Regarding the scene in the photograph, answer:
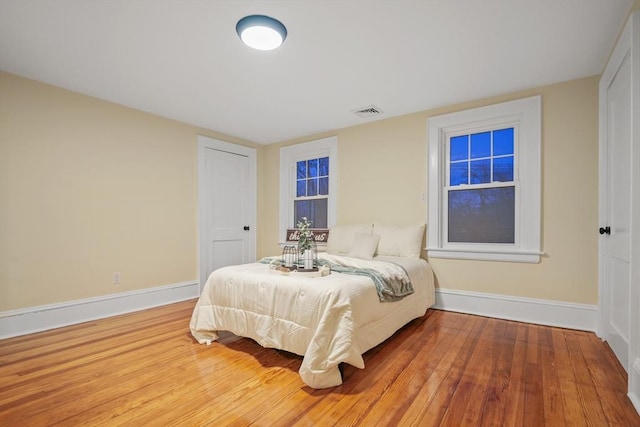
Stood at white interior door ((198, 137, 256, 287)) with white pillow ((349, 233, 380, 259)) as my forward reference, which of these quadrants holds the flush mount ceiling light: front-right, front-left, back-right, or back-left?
front-right

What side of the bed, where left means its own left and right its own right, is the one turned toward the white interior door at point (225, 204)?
right

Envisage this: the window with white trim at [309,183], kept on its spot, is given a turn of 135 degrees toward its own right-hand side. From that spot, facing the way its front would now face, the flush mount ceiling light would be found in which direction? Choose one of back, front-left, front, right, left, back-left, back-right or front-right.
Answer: back

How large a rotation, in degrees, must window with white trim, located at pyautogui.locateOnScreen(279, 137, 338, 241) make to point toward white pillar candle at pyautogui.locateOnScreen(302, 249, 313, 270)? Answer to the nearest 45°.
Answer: approximately 45° to its left

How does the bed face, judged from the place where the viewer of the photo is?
facing the viewer and to the left of the viewer

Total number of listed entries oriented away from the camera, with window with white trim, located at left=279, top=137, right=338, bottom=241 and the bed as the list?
0

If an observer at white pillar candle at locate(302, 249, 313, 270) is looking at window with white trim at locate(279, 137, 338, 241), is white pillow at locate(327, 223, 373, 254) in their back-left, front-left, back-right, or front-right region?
front-right

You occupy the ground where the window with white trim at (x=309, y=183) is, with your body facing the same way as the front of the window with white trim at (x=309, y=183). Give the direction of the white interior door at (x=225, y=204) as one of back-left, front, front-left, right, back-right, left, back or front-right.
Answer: front-right

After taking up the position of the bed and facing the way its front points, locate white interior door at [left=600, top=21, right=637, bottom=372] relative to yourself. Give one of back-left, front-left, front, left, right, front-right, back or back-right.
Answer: back-left

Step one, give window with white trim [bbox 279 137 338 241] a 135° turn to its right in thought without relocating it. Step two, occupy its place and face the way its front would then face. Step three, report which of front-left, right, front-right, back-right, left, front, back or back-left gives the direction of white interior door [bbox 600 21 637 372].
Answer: back-right

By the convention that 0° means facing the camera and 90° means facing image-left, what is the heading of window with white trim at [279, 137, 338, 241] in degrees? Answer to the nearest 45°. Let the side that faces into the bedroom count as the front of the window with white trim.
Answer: approximately 45°

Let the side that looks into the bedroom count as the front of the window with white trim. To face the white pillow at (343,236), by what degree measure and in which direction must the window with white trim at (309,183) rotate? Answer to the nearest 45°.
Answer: approximately 90° to its left
